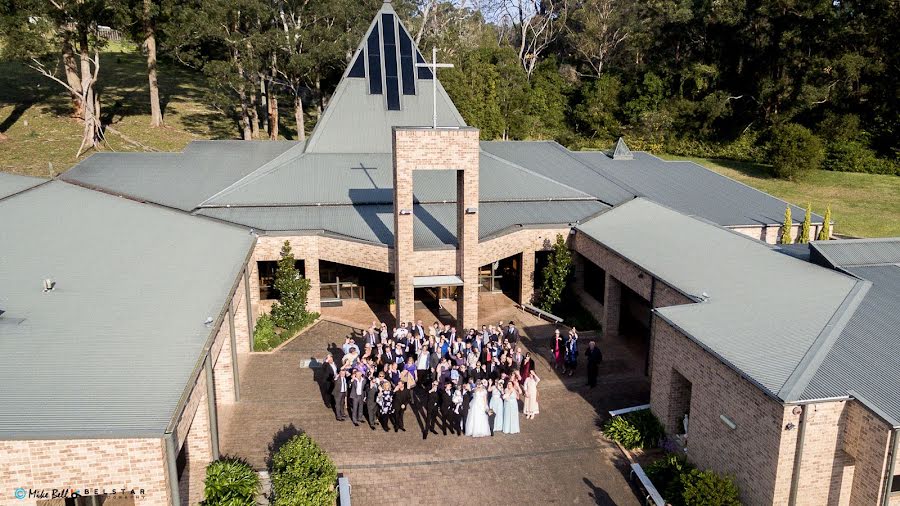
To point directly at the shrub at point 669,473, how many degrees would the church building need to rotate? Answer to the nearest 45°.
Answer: approximately 45° to its left

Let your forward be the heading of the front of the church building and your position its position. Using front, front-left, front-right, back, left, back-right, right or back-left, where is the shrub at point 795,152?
back-left

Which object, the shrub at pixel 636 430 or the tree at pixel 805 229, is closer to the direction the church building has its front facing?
the shrub

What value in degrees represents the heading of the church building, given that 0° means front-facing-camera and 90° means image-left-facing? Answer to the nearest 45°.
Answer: approximately 0°

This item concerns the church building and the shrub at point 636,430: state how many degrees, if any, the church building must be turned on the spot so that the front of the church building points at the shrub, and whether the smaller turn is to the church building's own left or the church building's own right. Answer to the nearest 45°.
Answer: approximately 45° to the church building's own left

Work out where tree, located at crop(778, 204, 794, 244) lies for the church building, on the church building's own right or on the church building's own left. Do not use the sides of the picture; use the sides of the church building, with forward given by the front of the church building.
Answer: on the church building's own left

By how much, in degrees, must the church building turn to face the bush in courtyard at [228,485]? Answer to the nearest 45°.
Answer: approximately 45° to its right
